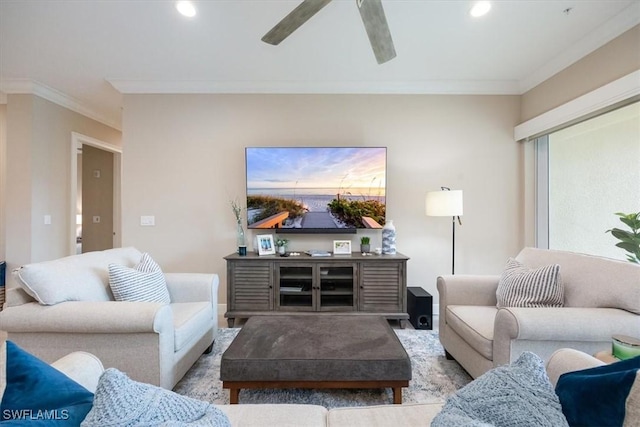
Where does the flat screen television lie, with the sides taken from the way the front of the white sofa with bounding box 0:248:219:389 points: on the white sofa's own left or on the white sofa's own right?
on the white sofa's own left

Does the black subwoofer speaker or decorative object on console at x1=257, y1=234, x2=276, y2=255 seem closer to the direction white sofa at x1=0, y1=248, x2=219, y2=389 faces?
the black subwoofer speaker

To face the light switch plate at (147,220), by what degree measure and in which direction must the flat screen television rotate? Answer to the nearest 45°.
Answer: approximately 90° to its right

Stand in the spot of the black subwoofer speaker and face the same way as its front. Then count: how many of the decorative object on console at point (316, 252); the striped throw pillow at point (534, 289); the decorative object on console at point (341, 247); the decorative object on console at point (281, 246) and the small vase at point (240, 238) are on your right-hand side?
4

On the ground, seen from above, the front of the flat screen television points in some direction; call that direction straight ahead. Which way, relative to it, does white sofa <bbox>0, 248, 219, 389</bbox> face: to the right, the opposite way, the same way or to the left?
to the left

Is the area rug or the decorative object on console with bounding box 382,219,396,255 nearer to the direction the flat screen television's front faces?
the area rug

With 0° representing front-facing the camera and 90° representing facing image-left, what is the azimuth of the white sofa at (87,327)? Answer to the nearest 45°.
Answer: approximately 315°

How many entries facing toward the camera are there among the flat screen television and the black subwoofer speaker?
2

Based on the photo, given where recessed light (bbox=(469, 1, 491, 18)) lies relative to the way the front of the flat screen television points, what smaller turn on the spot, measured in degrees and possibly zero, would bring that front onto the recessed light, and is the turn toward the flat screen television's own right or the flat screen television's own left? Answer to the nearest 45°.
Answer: approximately 45° to the flat screen television's own left

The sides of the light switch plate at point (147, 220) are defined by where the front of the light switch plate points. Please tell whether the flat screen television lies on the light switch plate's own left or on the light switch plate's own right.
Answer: on the light switch plate's own left

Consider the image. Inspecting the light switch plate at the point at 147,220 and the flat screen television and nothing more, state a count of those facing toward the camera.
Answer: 2
